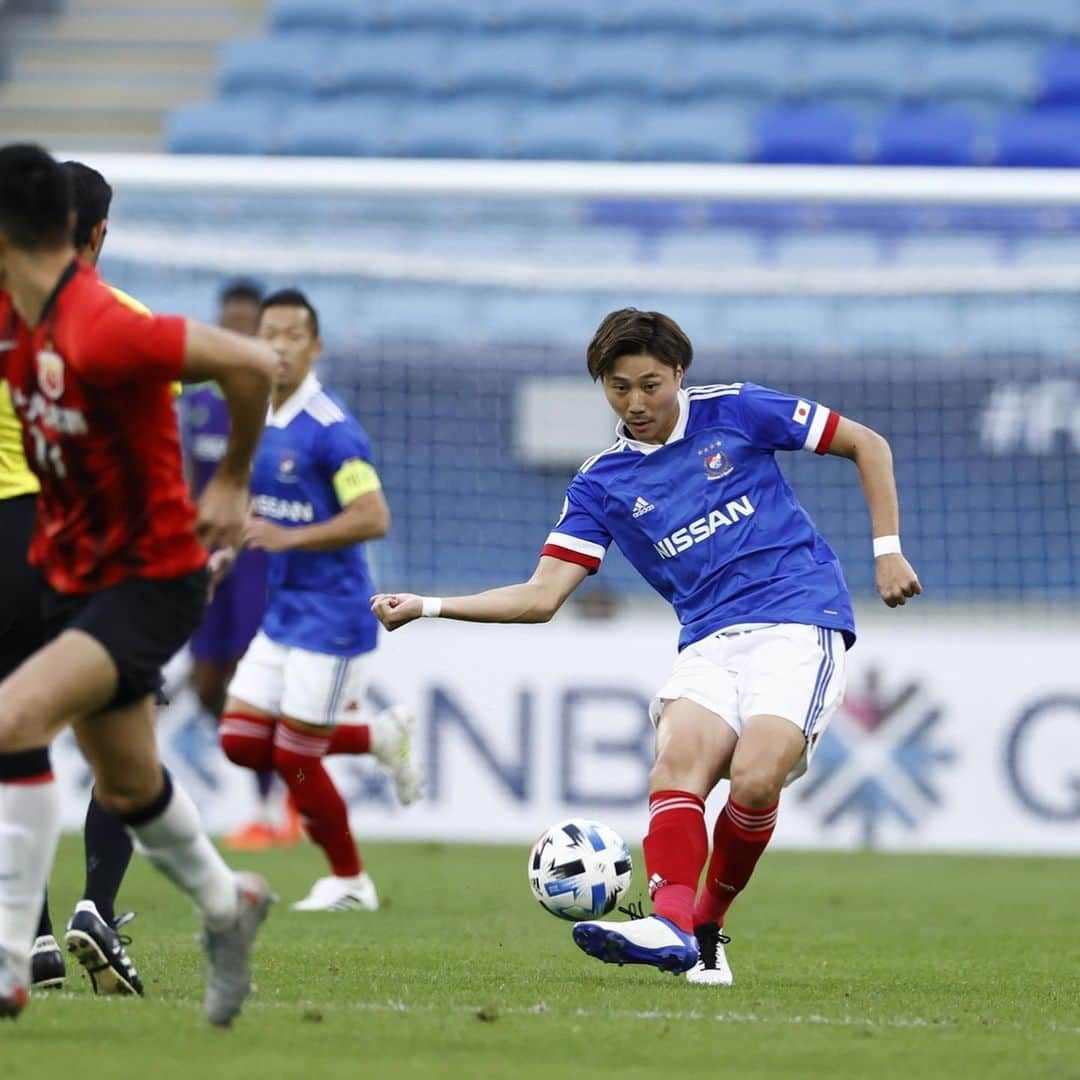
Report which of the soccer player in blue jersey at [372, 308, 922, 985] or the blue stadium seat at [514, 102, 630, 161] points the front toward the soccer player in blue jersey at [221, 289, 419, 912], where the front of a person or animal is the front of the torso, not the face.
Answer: the blue stadium seat

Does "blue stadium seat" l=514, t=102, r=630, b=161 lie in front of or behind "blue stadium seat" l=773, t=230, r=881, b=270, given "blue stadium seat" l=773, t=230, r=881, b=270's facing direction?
behind

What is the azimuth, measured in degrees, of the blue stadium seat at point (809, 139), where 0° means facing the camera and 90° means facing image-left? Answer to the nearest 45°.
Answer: approximately 0°

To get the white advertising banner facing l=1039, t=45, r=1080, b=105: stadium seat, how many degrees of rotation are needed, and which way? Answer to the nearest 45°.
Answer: approximately 135° to its left

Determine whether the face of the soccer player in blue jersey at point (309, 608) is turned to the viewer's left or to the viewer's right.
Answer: to the viewer's left

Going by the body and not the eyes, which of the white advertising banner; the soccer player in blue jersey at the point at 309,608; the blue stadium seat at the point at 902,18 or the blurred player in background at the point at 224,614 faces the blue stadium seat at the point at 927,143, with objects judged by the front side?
the blue stadium seat at the point at 902,18

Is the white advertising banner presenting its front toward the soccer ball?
yes

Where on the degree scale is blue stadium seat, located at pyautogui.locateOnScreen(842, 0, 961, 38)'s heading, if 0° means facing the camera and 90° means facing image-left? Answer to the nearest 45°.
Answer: approximately 0°

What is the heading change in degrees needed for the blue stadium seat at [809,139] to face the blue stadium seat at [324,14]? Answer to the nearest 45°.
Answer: approximately 135° to its right

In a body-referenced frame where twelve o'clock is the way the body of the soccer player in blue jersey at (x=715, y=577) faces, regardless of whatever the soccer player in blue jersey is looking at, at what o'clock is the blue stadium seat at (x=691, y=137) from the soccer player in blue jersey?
The blue stadium seat is roughly at 6 o'clock from the soccer player in blue jersey.

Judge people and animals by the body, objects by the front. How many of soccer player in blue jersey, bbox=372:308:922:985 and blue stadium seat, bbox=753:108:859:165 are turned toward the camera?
2

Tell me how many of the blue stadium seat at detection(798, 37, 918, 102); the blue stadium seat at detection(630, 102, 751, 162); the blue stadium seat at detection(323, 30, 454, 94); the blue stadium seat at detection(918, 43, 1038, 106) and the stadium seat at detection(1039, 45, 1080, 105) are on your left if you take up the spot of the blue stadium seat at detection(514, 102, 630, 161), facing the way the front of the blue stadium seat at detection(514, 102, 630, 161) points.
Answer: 4

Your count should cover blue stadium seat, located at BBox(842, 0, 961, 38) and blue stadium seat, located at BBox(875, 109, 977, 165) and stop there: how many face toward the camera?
2

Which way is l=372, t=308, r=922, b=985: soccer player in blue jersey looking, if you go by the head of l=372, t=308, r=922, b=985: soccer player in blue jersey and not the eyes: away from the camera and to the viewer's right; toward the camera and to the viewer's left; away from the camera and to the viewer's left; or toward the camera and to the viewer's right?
toward the camera and to the viewer's left
